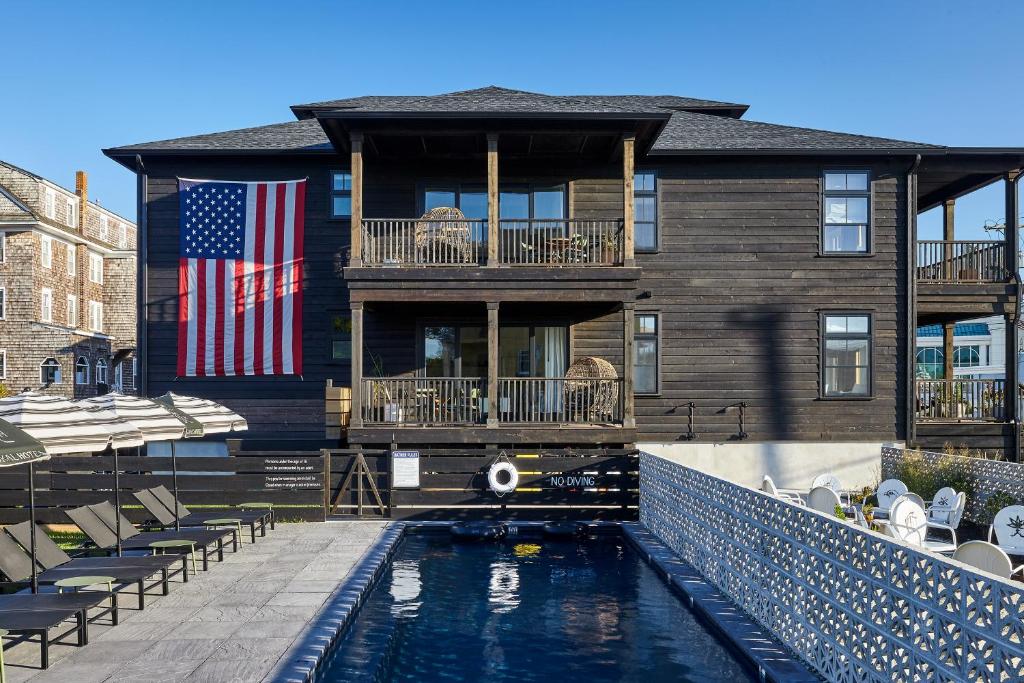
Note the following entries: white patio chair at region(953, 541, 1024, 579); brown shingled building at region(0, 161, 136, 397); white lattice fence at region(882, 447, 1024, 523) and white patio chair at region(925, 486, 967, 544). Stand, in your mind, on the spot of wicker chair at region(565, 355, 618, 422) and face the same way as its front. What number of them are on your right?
1

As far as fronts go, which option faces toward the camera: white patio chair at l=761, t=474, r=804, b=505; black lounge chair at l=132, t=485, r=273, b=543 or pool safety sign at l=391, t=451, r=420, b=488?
the pool safety sign

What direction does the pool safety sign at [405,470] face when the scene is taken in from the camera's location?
facing the viewer

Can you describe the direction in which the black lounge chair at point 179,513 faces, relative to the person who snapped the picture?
facing to the right of the viewer

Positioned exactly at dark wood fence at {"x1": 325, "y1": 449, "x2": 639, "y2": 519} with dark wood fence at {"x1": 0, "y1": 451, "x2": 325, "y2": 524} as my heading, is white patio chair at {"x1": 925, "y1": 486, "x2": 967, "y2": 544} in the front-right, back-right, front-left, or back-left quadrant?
back-left

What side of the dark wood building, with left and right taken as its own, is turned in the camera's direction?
front

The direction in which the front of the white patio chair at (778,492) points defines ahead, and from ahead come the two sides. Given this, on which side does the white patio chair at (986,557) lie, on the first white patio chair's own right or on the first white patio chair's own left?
on the first white patio chair's own right

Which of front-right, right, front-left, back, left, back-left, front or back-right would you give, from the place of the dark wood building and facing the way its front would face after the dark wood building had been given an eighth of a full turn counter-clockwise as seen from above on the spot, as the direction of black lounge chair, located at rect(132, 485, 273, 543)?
right

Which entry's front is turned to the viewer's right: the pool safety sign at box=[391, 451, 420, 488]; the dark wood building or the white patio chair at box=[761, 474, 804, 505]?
the white patio chair

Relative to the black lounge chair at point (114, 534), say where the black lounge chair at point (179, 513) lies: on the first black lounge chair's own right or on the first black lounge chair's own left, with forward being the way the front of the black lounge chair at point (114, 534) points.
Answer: on the first black lounge chair's own left

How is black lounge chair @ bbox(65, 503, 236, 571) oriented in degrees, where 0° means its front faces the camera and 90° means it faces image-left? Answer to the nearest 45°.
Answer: approximately 270°

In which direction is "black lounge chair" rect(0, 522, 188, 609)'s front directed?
to the viewer's right
